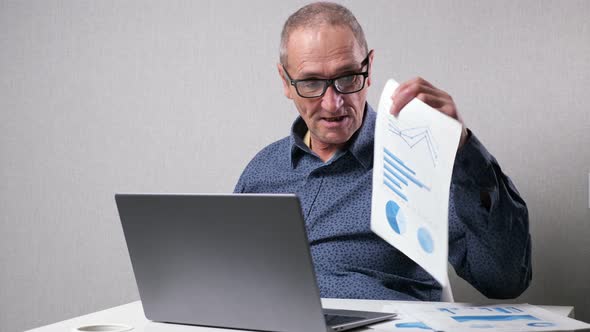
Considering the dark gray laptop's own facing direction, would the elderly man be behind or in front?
in front

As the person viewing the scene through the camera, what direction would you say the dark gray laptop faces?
facing away from the viewer and to the right of the viewer
